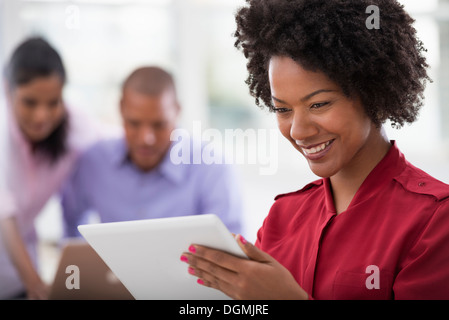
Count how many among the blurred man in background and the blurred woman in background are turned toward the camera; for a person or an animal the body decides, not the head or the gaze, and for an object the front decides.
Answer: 2

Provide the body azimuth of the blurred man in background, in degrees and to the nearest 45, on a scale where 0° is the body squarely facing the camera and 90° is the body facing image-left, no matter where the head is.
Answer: approximately 0°

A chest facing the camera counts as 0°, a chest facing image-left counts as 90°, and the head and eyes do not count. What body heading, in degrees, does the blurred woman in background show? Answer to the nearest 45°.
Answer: approximately 0°

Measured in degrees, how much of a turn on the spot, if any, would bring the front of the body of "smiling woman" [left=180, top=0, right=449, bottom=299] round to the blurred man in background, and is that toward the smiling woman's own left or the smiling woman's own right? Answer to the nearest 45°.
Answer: approximately 90° to the smiling woman's own right

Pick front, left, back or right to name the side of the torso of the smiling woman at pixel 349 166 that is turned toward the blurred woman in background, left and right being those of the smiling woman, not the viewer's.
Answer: right
